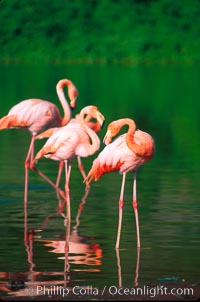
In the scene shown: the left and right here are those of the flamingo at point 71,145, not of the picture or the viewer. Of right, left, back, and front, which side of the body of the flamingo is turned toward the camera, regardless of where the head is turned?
right

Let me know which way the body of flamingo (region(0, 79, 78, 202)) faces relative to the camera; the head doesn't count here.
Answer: to the viewer's right

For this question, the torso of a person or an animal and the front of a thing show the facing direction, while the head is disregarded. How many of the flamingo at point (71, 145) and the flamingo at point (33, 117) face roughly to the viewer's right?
2

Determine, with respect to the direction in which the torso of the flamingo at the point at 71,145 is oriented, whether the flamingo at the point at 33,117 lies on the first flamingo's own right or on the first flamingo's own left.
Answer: on the first flamingo's own left

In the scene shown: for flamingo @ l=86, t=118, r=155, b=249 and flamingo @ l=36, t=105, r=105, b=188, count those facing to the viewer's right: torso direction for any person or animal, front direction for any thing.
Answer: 2

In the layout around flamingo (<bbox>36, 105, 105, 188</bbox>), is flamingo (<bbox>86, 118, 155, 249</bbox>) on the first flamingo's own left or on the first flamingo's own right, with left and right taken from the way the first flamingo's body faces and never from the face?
on the first flamingo's own right

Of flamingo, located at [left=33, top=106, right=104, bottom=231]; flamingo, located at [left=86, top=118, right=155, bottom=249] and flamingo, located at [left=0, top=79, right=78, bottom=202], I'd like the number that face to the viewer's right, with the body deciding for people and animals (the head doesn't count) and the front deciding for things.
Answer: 3

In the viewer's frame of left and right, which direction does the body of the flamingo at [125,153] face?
facing to the right of the viewer
